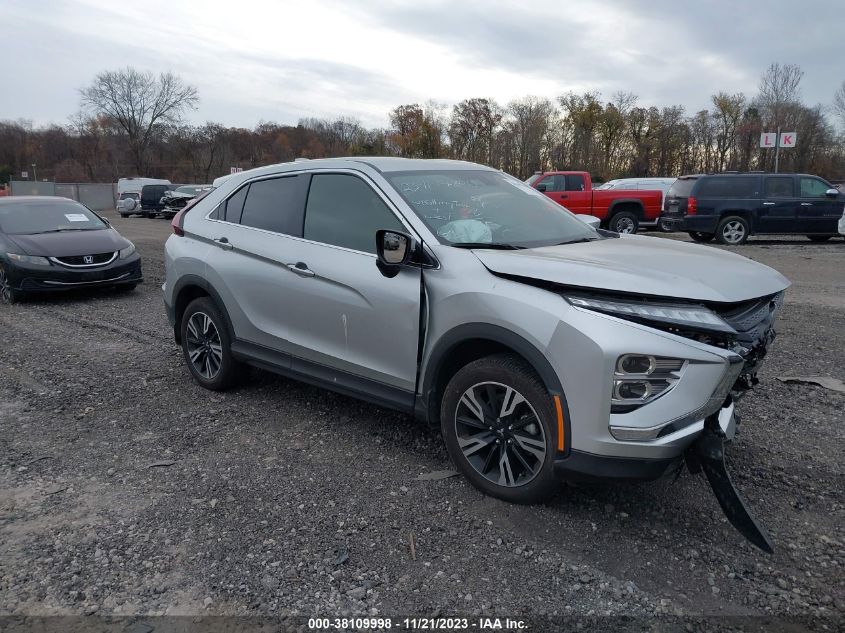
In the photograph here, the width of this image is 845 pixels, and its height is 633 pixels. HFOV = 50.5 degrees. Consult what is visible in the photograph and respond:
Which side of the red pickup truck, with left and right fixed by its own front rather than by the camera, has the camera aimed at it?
left

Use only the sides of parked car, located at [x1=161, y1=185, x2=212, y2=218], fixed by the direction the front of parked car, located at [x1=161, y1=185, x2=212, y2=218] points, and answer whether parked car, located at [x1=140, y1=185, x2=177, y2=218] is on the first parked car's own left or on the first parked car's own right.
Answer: on the first parked car's own right

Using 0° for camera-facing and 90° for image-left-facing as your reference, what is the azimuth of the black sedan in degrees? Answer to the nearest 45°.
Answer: approximately 315°

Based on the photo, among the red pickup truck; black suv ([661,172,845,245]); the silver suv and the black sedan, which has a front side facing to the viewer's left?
the red pickup truck

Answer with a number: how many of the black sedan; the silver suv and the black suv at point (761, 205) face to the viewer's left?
0

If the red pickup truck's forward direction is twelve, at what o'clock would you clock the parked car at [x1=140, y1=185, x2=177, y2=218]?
The parked car is roughly at 1 o'clock from the red pickup truck.

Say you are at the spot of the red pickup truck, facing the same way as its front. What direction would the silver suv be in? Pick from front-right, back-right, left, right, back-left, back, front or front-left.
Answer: left

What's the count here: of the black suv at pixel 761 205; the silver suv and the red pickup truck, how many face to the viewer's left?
1

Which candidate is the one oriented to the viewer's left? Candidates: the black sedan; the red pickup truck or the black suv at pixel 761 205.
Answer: the red pickup truck

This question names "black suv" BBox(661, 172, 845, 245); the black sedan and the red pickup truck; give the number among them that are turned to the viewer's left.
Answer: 1

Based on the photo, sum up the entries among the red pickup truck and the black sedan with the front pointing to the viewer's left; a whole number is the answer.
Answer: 1

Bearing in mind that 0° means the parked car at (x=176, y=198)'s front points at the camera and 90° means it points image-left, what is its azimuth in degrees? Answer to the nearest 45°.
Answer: approximately 45°

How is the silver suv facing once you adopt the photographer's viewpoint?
facing the viewer and to the right of the viewer

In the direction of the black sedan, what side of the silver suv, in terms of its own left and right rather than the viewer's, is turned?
back

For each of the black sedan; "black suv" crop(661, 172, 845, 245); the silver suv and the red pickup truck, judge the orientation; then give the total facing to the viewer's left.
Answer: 1

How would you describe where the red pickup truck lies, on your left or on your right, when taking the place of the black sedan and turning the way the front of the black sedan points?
on your left
